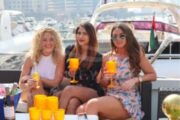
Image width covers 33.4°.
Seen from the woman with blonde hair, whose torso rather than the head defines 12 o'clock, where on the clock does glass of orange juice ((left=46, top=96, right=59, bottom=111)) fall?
The glass of orange juice is roughly at 12 o'clock from the woman with blonde hair.

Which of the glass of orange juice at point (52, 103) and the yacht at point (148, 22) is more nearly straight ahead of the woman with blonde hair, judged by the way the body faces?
the glass of orange juice

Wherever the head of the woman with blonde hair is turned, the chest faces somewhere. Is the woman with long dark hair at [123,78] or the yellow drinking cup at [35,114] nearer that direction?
the yellow drinking cup

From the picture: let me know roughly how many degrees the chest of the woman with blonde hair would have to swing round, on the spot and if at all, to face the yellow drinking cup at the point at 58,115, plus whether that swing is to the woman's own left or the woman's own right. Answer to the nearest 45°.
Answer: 0° — they already face it

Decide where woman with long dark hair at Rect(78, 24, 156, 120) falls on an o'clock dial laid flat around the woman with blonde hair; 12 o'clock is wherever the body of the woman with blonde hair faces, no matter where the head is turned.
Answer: The woman with long dark hair is roughly at 10 o'clock from the woman with blonde hair.

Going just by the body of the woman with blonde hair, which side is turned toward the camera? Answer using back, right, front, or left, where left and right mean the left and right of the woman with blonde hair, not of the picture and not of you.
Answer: front

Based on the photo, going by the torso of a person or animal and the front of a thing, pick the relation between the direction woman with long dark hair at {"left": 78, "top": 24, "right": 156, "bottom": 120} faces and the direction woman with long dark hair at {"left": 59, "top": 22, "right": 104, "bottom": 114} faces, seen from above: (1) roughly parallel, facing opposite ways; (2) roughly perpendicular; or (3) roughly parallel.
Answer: roughly parallel

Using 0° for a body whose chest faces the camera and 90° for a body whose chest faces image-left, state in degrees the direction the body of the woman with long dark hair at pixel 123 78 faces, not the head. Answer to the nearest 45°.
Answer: approximately 45°

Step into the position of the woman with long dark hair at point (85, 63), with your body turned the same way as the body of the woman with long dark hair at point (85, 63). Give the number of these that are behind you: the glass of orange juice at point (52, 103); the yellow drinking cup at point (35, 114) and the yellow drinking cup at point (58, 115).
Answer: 0

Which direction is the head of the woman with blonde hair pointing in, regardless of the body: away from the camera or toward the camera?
toward the camera

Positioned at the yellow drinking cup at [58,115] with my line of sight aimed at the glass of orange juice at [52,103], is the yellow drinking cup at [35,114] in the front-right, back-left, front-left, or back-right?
front-left

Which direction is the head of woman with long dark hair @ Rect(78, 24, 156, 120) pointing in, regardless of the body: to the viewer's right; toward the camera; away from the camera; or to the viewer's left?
toward the camera

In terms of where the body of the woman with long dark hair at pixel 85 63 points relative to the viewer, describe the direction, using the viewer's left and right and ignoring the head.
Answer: facing the viewer and to the left of the viewer
